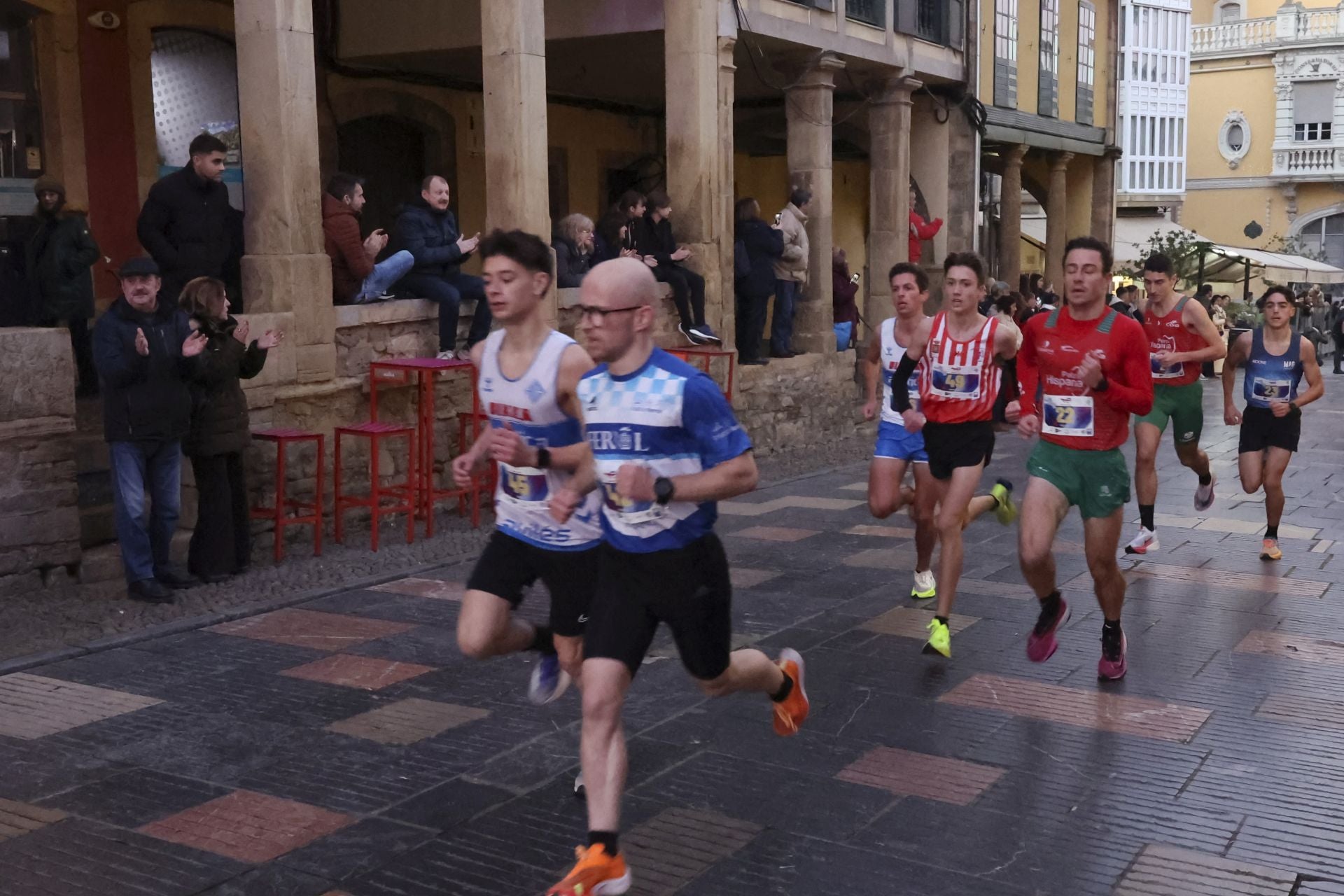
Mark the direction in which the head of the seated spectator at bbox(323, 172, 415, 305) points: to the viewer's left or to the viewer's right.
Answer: to the viewer's right

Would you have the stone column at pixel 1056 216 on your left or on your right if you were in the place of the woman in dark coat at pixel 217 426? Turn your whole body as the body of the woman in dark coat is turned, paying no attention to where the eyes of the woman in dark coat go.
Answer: on your left

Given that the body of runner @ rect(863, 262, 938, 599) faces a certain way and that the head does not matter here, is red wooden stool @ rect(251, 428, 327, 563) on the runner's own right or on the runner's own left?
on the runner's own right

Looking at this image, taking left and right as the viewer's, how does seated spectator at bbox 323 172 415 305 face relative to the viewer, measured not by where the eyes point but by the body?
facing to the right of the viewer

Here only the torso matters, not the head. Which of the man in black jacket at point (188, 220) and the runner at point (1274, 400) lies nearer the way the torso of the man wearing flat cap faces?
the runner

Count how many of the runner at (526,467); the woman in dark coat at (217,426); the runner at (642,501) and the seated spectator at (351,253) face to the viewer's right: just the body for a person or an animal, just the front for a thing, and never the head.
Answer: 2

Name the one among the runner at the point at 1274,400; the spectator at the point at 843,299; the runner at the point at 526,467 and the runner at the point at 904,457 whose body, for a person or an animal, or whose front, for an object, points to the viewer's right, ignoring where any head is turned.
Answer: the spectator
